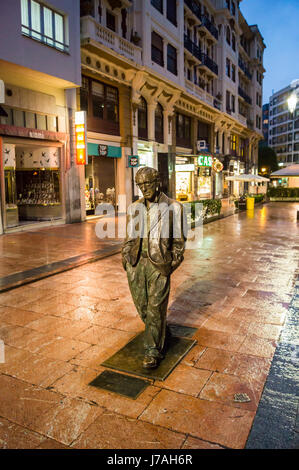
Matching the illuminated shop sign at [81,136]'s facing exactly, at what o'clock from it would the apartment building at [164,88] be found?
The apartment building is roughly at 7 o'clock from the illuminated shop sign.

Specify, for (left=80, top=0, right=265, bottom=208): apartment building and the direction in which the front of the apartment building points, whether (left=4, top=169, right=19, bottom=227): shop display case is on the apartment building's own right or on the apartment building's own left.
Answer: on the apartment building's own right

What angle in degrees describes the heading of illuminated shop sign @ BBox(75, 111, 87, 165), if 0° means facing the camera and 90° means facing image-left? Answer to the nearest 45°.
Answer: approximately 0°

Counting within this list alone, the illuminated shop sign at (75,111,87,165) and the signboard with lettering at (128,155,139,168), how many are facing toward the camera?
2

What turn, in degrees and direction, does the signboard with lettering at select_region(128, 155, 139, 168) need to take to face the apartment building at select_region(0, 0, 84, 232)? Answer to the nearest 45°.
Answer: approximately 45° to its right

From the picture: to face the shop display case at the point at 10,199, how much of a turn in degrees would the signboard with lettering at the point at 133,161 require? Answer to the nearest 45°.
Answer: approximately 45° to its right

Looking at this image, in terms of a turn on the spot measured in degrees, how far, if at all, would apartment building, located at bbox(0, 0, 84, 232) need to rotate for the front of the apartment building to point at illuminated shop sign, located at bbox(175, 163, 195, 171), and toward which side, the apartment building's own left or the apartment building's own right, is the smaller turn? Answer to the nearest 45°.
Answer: approximately 90° to the apartment building's own left

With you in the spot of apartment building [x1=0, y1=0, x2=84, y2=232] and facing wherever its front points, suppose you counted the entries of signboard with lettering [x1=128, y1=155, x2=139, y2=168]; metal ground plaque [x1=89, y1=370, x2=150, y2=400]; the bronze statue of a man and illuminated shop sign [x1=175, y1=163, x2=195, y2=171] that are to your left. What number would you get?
2

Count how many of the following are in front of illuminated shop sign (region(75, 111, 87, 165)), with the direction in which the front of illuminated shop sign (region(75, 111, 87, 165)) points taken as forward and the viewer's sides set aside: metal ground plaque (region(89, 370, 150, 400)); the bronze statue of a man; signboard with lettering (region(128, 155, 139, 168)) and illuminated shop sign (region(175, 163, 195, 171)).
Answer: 2

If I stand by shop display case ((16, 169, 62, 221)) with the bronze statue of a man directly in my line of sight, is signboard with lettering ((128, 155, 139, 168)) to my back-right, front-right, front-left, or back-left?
back-left

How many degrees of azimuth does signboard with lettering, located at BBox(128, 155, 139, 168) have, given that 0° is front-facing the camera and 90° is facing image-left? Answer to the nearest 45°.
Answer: approximately 0°

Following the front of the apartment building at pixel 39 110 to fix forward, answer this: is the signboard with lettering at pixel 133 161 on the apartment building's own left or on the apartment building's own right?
on the apartment building's own left

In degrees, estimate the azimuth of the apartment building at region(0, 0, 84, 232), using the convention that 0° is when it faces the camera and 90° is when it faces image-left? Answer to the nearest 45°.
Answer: approximately 315°

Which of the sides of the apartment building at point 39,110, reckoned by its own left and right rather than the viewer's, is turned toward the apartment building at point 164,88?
left
